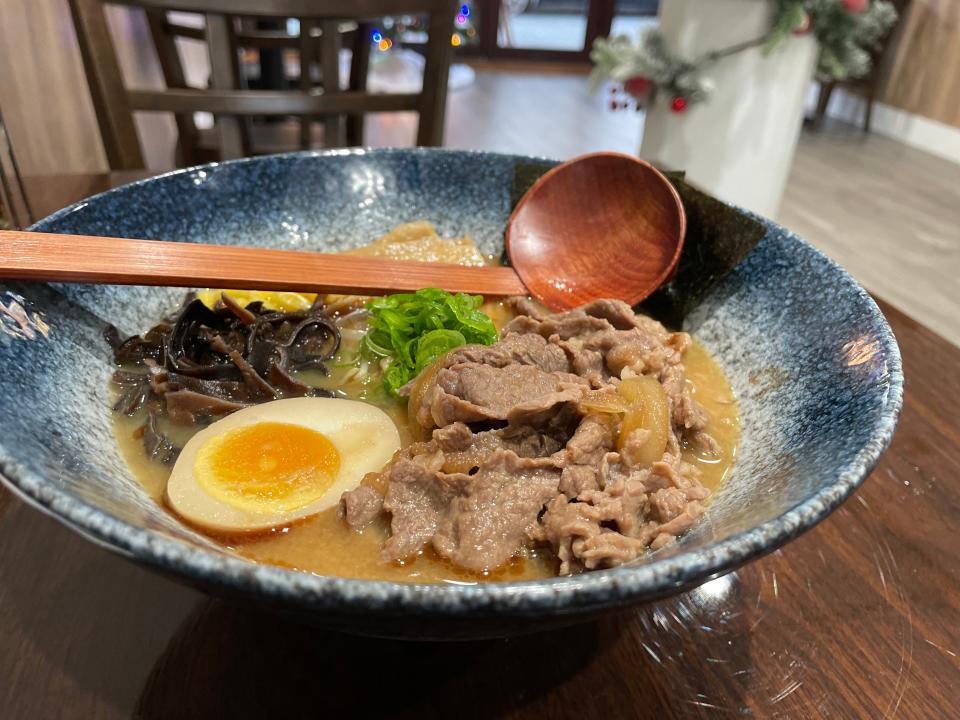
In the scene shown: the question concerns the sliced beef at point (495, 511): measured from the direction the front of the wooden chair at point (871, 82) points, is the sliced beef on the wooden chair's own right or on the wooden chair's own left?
on the wooden chair's own left

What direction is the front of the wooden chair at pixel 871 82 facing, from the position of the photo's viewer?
facing to the left of the viewer
